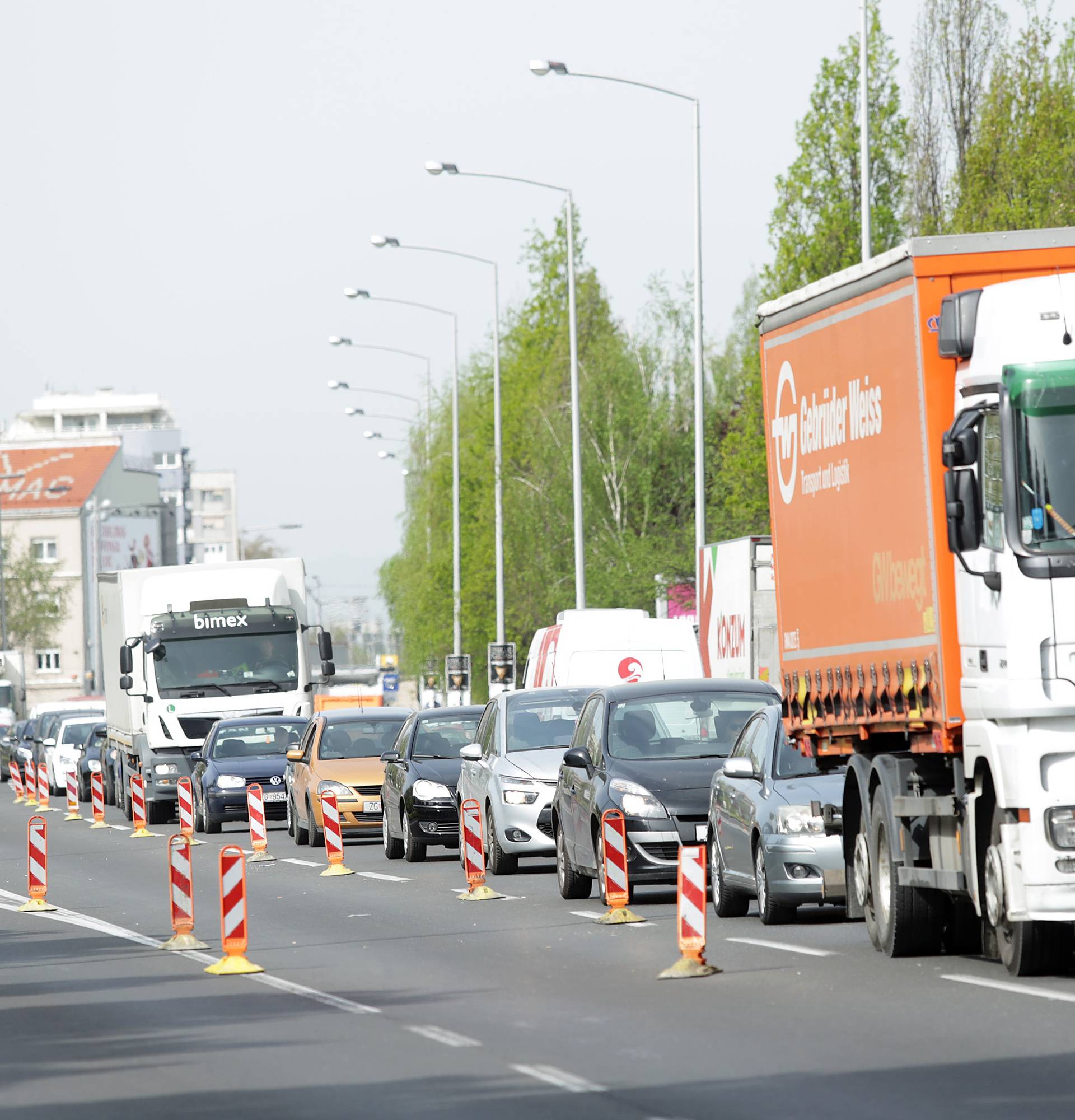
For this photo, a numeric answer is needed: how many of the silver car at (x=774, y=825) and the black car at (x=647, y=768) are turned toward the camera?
2

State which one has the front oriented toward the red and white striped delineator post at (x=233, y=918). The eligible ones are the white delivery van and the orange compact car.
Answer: the orange compact car

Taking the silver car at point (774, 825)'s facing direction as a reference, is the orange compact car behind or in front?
behind

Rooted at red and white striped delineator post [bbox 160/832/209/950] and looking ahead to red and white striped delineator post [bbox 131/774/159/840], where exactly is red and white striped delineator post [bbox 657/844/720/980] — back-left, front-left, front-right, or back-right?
back-right

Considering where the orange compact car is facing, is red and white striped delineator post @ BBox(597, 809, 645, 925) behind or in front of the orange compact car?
in front

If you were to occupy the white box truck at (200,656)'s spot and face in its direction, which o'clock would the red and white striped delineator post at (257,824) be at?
The red and white striped delineator post is roughly at 12 o'clock from the white box truck.

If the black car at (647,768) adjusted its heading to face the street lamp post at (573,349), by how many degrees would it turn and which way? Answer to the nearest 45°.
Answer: approximately 180°
